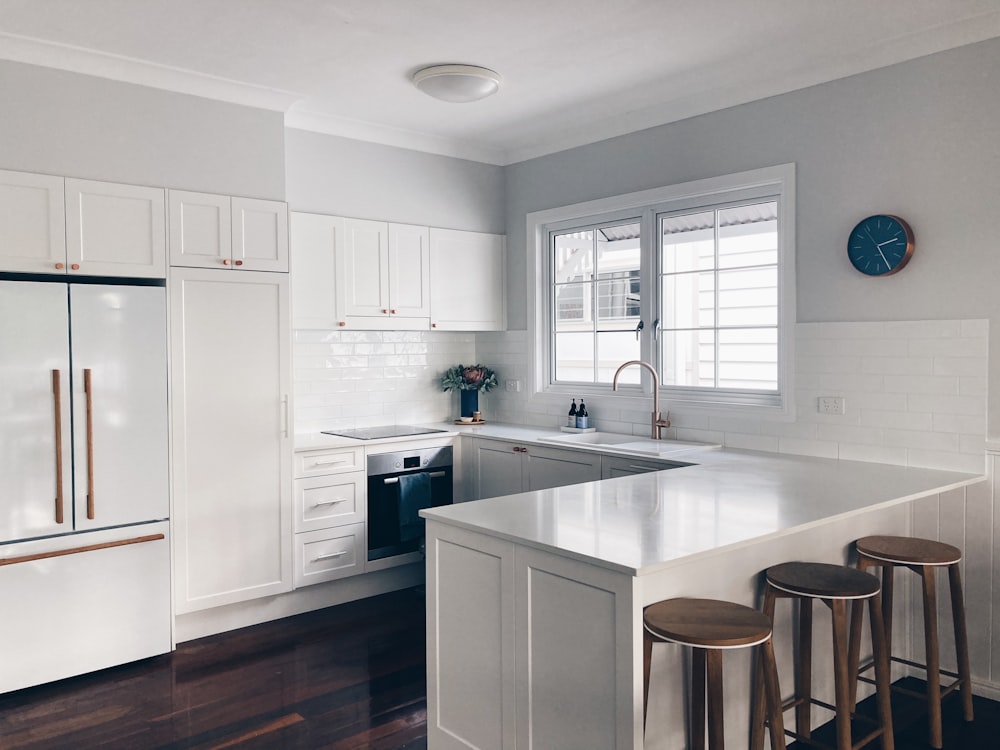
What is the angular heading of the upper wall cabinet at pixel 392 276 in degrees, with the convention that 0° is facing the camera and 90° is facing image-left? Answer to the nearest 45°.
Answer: approximately 315°

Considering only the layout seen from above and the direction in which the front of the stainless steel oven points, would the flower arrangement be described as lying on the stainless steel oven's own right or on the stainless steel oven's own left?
on the stainless steel oven's own left

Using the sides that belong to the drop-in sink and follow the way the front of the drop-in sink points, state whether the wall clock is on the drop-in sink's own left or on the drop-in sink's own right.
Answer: on the drop-in sink's own left

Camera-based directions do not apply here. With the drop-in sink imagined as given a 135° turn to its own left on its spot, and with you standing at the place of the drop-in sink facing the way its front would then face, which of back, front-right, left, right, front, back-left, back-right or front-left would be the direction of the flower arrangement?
back-left

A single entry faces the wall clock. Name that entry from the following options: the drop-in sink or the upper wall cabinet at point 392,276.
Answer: the upper wall cabinet

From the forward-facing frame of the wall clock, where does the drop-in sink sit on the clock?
The drop-in sink is roughly at 2 o'clock from the wall clock.

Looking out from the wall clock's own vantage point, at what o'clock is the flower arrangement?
The flower arrangement is roughly at 2 o'clock from the wall clock.

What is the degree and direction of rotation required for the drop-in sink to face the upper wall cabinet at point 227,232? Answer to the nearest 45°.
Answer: approximately 45° to its right
